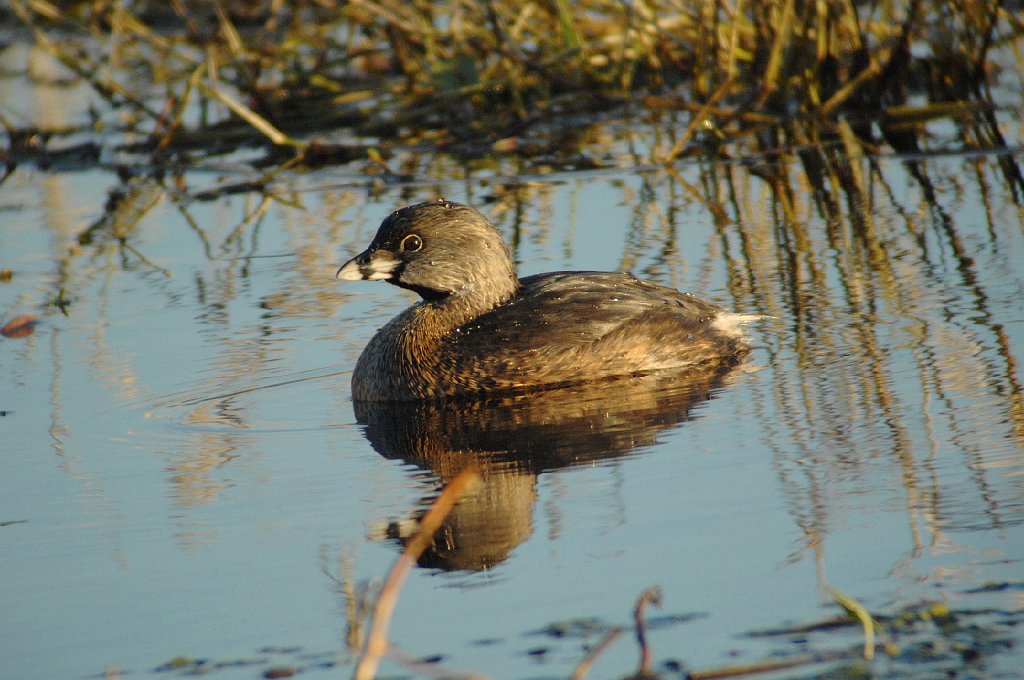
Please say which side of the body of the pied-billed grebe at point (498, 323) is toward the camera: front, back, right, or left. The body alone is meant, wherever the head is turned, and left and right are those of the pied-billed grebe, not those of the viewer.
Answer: left
